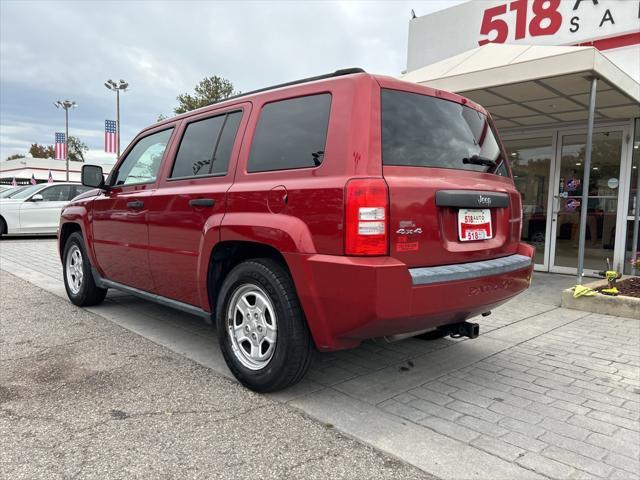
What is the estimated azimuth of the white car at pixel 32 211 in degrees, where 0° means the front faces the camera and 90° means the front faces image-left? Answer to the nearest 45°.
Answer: approximately 90°

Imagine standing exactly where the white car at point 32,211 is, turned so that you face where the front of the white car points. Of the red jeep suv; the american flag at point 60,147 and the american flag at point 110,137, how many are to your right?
2

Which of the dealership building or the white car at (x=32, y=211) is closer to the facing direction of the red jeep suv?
the white car

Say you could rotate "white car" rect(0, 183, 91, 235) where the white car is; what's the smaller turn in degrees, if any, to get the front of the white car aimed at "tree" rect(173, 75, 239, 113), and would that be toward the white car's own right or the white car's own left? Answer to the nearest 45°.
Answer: approximately 135° to the white car's own right

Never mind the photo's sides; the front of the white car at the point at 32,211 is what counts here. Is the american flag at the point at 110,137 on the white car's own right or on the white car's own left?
on the white car's own right

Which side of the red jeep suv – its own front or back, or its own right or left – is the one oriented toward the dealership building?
right

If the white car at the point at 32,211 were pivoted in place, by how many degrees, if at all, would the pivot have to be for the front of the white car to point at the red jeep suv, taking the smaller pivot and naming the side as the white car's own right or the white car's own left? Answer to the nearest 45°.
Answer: approximately 90° to the white car's own left

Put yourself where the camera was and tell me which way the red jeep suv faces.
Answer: facing away from the viewer and to the left of the viewer
